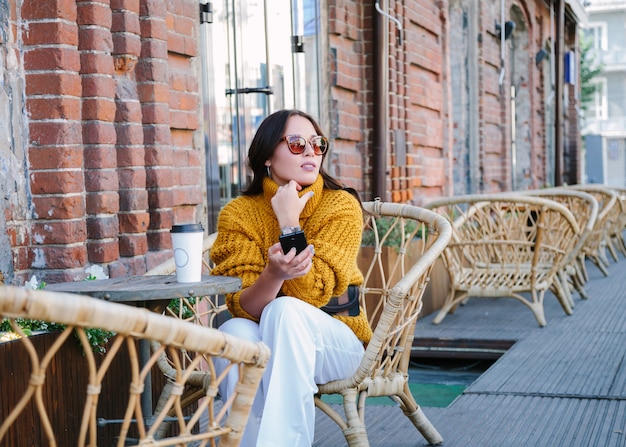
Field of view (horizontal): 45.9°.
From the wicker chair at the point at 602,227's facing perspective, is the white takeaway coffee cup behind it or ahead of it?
ahead

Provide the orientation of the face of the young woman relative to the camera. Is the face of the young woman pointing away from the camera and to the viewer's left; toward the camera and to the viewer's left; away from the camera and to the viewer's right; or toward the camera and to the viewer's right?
toward the camera and to the viewer's right

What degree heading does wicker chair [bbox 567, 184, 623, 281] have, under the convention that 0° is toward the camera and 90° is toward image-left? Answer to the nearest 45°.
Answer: approximately 45°

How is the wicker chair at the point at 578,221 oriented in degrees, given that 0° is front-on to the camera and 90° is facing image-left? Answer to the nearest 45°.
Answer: approximately 45°

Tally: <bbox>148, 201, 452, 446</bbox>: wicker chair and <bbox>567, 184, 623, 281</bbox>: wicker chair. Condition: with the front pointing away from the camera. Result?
0

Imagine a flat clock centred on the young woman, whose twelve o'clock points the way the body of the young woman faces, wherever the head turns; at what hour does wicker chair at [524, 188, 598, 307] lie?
The wicker chair is roughly at 7 o'clock from the young woman.

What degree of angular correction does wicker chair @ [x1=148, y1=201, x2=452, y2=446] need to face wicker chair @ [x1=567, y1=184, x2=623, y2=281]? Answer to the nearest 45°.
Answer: approximately 180°
